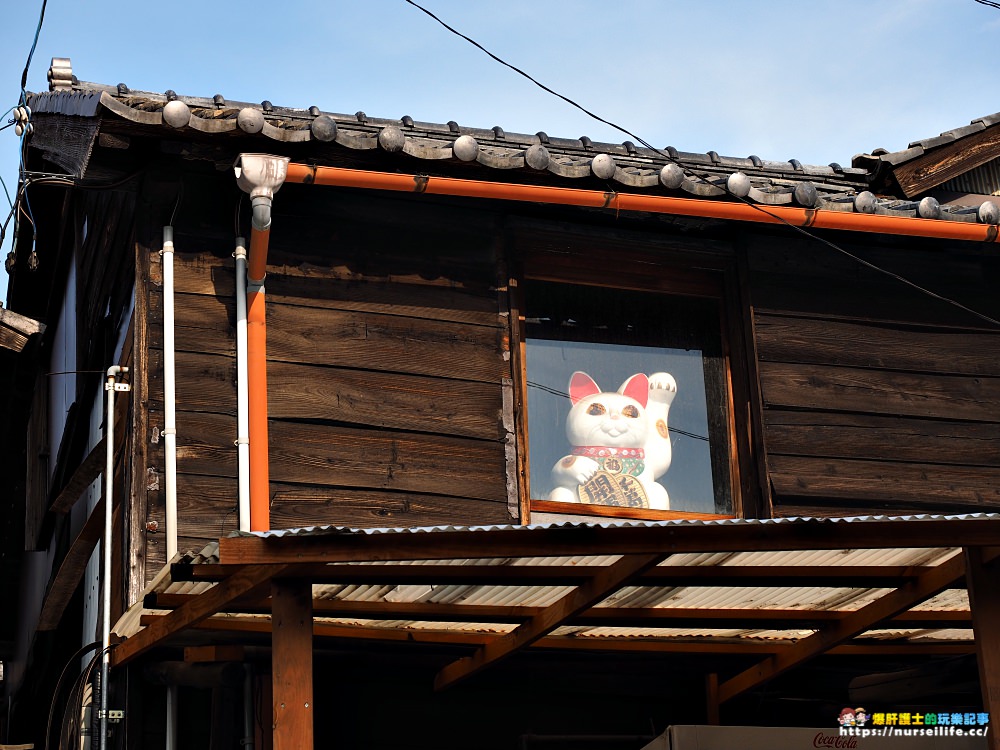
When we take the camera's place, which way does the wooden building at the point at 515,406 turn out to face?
facing the viewer
